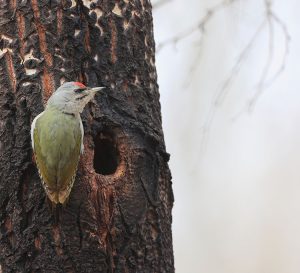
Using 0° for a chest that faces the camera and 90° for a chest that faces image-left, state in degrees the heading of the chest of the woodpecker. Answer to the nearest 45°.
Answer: approximately 180°
